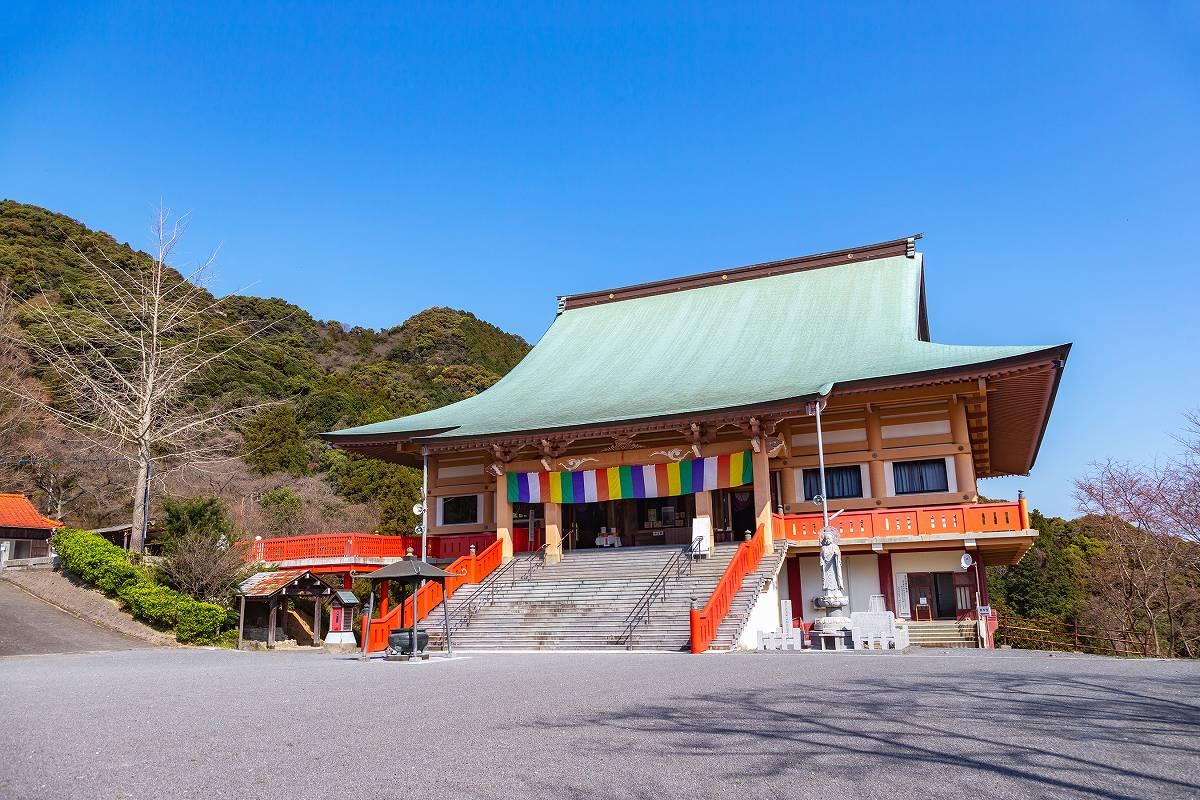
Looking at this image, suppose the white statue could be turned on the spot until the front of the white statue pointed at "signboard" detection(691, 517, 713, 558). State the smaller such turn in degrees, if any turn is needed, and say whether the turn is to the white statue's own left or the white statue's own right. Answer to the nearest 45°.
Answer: approximately 90° to the white statue's own right

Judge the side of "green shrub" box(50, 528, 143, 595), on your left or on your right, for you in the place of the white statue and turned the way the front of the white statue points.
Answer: on your right

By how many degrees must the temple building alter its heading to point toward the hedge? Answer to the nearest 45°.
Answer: approximately 45° to its right

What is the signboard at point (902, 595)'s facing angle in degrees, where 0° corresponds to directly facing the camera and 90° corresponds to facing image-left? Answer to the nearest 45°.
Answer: approximately 0°

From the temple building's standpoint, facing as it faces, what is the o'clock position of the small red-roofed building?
The small red-roofed building is roughly at 2 o'clock from the temple building.

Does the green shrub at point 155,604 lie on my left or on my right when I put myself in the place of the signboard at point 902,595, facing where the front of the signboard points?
on my right

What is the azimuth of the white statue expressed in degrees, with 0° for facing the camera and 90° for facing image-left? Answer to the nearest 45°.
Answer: approximately 45°

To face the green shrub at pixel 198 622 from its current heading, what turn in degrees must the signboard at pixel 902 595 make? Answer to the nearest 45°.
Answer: approximately 90° to its right
